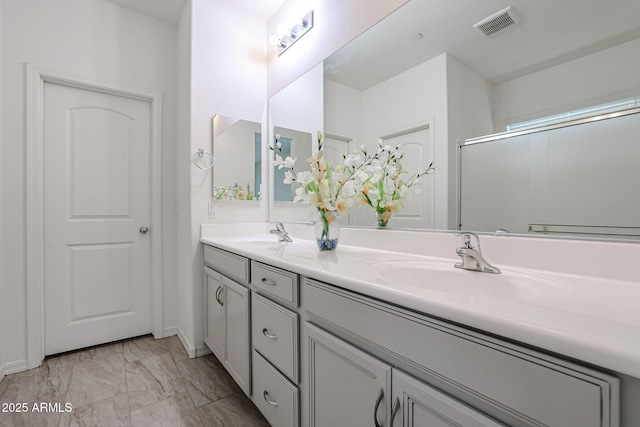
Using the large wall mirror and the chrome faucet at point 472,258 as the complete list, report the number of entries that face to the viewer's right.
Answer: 0

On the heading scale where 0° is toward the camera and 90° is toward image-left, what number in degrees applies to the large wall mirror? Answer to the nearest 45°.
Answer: approximately 45°

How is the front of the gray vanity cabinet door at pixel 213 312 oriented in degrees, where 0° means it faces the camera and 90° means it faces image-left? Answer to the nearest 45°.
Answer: approximately 90°

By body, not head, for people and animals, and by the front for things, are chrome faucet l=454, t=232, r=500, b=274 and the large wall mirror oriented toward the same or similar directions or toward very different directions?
same or similar directions

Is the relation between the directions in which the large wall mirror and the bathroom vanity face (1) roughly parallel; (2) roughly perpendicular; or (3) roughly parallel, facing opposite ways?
roughly parallel

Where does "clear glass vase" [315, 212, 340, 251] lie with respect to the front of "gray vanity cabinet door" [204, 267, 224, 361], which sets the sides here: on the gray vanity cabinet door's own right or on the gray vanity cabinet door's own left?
on the gray vanity cabinet door's own left

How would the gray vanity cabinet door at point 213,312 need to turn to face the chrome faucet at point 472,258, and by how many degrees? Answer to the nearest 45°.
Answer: approximately 135° to its left

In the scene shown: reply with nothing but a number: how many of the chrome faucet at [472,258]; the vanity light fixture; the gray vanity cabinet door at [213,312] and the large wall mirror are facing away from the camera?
0

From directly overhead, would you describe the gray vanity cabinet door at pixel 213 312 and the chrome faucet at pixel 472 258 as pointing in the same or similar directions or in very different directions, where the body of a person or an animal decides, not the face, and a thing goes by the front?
same or similar directions

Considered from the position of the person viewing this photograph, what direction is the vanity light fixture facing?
facing the viewer and to the left of the viewer

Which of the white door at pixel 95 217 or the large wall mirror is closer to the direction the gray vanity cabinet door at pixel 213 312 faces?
the white door
